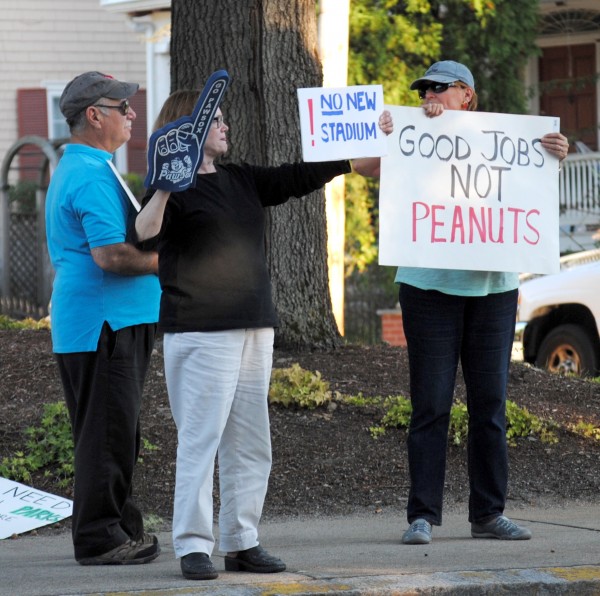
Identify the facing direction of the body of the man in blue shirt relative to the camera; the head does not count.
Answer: to the viewer's right

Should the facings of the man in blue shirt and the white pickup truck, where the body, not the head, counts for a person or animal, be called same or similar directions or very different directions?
very different directions

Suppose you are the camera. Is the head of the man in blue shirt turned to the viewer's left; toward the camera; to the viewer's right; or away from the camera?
to the viewer's right

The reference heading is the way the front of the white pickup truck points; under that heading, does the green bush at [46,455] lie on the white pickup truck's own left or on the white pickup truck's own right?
on the white pickup truck's own left

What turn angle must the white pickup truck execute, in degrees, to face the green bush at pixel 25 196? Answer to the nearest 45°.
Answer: approximately 45° to its right

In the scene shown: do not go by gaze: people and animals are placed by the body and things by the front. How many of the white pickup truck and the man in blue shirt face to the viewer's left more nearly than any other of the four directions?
1

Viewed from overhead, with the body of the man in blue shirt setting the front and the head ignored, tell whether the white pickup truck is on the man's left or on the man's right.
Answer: on the man's left

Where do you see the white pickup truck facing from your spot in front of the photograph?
facing to the left of the viewer
